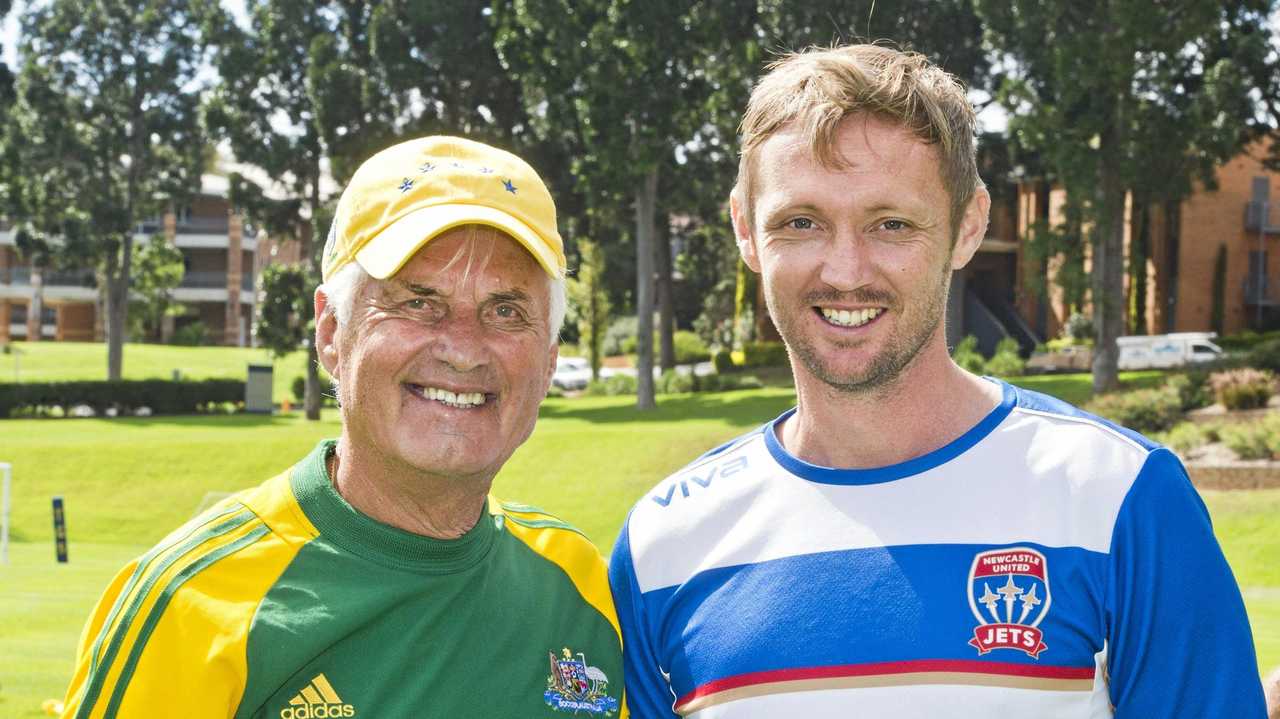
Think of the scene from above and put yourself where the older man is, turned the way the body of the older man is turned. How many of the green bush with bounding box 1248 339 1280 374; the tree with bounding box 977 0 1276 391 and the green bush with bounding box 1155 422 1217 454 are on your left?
3

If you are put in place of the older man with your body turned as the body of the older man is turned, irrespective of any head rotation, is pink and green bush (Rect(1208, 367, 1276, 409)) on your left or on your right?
on your left

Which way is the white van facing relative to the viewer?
to the viewer's right

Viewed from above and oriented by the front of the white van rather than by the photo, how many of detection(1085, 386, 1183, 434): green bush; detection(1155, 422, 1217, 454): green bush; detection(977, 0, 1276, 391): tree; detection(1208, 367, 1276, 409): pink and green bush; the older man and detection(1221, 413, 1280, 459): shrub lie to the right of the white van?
6

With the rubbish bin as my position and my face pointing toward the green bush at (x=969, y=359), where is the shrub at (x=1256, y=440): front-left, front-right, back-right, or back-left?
front-right

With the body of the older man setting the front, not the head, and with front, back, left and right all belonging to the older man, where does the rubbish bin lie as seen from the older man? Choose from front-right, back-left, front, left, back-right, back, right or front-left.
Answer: back-left

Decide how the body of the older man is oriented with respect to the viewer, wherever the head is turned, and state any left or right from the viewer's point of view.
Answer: facing the viewer and to the right of the viewer

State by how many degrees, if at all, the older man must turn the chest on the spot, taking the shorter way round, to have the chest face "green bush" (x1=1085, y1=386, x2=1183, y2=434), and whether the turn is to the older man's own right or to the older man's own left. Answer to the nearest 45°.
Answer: approximately 90° to the older man's own left

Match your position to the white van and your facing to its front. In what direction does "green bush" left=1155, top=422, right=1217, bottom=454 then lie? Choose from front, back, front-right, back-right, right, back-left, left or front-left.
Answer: right

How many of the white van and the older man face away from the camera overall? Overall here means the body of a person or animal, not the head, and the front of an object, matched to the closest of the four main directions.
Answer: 0

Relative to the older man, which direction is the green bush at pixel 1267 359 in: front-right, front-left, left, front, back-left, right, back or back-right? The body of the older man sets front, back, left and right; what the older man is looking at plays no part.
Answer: left
